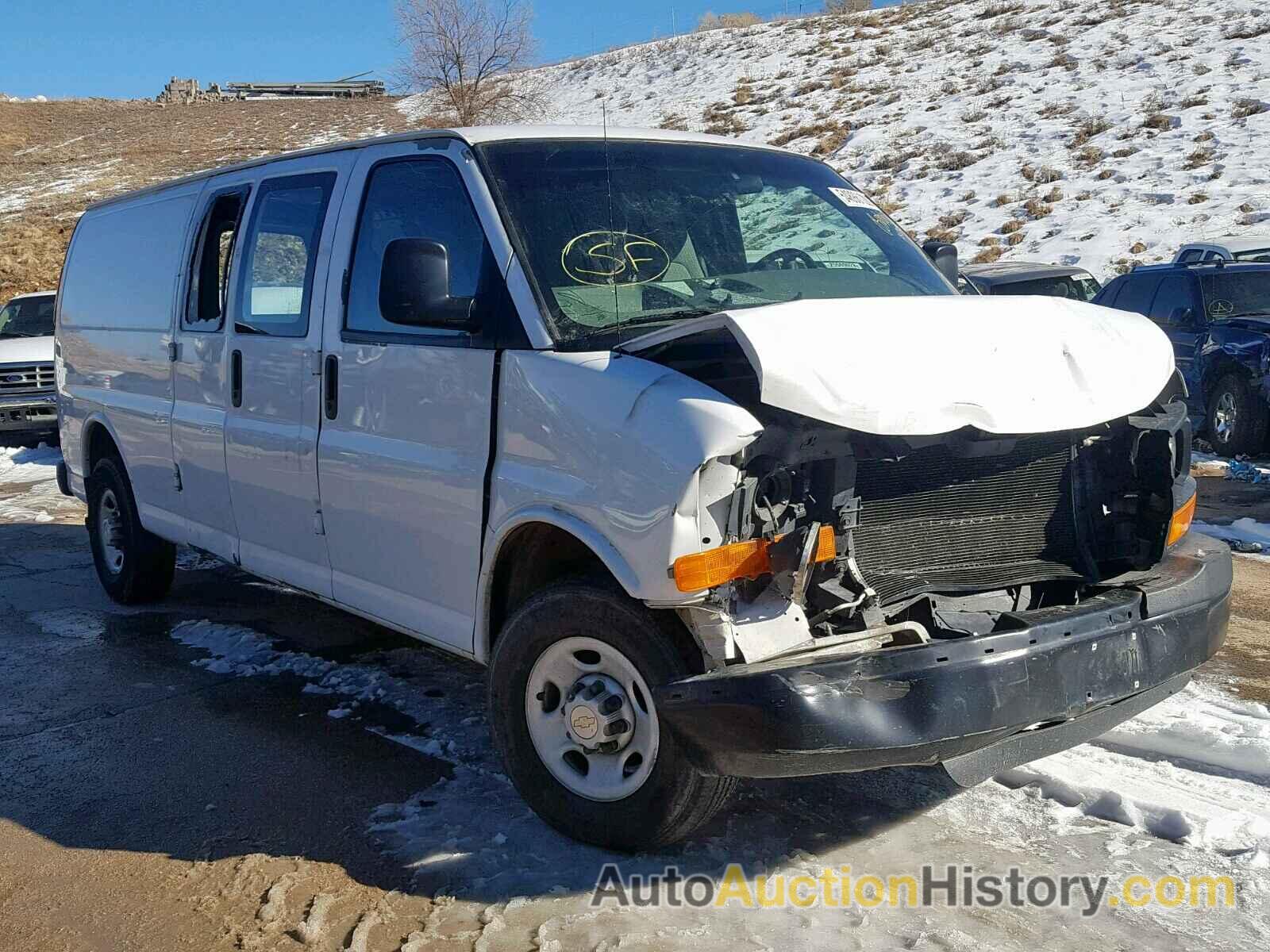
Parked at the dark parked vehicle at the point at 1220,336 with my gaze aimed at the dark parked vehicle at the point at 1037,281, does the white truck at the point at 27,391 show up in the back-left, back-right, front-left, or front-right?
front-left

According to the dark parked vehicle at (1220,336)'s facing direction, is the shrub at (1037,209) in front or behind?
behind

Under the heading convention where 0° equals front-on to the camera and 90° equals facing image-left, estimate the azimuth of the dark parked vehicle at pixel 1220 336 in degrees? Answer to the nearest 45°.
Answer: approximately 315°

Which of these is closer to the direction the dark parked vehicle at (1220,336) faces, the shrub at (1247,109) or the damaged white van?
the damaged white van

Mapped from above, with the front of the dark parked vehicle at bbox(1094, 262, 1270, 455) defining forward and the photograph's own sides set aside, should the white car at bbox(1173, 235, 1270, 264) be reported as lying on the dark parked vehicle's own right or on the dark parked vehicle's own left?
on the dark parked vehicle's own left

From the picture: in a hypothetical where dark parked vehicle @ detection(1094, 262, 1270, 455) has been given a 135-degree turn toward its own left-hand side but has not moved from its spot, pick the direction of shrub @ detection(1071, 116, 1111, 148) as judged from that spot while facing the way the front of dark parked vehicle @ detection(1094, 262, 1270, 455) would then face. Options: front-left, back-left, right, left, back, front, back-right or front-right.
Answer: front

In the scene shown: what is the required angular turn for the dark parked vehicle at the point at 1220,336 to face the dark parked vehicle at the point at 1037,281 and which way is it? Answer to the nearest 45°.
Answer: approximately 180°

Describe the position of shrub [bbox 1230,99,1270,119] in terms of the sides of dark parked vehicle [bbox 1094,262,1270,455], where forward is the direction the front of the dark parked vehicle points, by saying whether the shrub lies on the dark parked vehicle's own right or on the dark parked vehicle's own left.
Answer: on the dark parked vehicle's own left

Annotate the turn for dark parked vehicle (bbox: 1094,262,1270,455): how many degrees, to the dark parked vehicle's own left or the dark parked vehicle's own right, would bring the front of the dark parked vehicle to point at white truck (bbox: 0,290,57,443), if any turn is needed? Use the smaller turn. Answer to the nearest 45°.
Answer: approximately 135° to the dark parked vehicle's own right

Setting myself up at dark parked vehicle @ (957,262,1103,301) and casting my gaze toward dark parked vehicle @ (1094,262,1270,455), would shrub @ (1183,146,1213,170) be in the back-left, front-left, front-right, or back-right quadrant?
back-left

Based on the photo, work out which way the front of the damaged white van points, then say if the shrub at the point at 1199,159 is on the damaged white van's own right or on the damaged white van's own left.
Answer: on the damaged white van's own left

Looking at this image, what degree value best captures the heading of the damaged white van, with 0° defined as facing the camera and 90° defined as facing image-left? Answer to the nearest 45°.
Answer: approximately 315°

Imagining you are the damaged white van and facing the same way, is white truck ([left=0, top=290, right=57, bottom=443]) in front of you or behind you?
behind

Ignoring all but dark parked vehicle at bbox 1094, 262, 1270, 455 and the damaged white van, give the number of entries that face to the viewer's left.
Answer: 0

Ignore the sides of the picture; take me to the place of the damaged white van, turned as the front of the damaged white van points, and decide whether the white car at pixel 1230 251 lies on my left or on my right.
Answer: on my left

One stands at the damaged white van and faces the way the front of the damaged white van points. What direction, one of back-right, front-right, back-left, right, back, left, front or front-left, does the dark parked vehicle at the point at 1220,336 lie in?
left

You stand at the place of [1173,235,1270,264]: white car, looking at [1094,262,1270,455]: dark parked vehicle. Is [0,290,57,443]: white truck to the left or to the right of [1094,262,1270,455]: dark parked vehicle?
right
